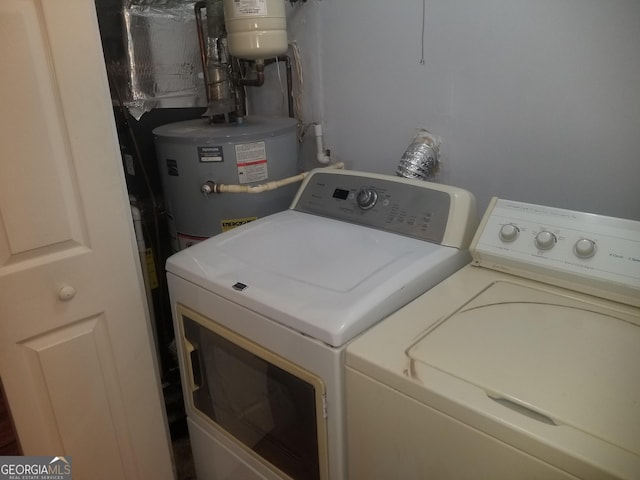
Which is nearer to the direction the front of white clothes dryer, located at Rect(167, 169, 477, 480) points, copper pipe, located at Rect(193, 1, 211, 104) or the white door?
the white door

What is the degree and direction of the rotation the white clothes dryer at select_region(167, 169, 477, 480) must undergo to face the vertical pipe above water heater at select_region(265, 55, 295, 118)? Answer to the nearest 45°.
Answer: approximately 135° to its right

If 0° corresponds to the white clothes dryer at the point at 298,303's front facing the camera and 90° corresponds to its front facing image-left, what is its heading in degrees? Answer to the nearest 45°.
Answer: approximately 45°

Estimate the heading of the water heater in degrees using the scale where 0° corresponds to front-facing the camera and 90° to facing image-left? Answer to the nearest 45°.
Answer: approximately 0°

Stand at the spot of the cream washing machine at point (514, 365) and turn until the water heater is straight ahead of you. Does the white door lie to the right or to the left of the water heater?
left

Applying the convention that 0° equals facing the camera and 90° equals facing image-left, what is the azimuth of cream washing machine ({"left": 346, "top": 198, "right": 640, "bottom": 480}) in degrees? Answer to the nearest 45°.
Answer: approximately 45°

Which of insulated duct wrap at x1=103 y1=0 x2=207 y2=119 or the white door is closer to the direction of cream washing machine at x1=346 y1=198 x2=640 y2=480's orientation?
the white door
